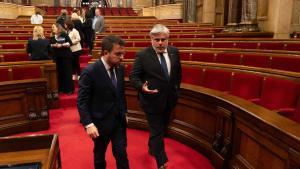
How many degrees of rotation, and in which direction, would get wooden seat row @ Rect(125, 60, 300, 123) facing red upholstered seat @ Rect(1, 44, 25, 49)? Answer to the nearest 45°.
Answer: approximately 90° to its right

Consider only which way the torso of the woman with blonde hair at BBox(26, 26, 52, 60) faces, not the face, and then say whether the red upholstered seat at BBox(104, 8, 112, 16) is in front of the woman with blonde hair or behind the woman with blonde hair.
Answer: in front

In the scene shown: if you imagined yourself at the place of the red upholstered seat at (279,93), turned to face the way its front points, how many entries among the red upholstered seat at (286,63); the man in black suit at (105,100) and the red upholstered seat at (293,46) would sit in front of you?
1

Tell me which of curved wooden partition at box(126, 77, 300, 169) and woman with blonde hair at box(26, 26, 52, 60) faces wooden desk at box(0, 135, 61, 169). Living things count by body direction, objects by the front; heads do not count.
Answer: the curved wooden partition

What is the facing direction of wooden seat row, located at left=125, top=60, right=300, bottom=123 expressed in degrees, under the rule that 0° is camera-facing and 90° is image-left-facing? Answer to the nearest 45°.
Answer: approximately 45°

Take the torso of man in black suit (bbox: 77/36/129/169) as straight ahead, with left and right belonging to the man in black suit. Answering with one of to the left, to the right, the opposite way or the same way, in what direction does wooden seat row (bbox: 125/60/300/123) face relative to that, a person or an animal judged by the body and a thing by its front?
to the right

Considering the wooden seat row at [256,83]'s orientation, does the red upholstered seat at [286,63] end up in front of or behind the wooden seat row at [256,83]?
behind

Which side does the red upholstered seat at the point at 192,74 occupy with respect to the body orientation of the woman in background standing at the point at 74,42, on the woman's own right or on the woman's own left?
on the woman's own left

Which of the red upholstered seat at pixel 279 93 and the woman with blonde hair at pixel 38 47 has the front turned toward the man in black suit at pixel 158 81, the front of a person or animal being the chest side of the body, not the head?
the red upholstered seat

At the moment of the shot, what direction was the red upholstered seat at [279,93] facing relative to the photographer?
facing the viewer and to the left of the viewer

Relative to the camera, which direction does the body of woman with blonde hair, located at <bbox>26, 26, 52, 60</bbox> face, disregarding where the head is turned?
away from the camera
